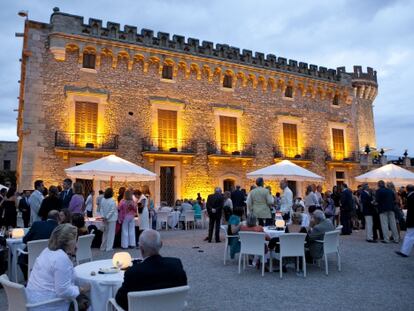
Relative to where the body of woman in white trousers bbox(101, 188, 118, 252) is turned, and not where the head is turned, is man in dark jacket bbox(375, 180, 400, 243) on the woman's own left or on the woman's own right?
on the woman's own right

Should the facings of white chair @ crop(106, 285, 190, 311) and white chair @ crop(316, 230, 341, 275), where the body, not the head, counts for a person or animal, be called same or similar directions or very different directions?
same or similar directions

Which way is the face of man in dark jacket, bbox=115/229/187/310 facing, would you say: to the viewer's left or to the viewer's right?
to the viewer's left

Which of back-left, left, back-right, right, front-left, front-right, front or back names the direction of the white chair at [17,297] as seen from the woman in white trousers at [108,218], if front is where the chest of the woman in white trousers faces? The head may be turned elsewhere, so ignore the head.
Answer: back

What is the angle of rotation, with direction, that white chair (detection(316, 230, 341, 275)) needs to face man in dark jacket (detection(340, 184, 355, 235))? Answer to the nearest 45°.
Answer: approximately 45° to its right

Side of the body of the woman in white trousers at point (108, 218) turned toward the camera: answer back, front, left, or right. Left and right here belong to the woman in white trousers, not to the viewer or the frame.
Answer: back

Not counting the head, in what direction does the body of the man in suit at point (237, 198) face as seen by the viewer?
away from the camera

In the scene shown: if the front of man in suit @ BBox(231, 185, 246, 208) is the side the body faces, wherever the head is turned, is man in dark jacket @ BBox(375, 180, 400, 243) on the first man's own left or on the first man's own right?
on the first man's own right
